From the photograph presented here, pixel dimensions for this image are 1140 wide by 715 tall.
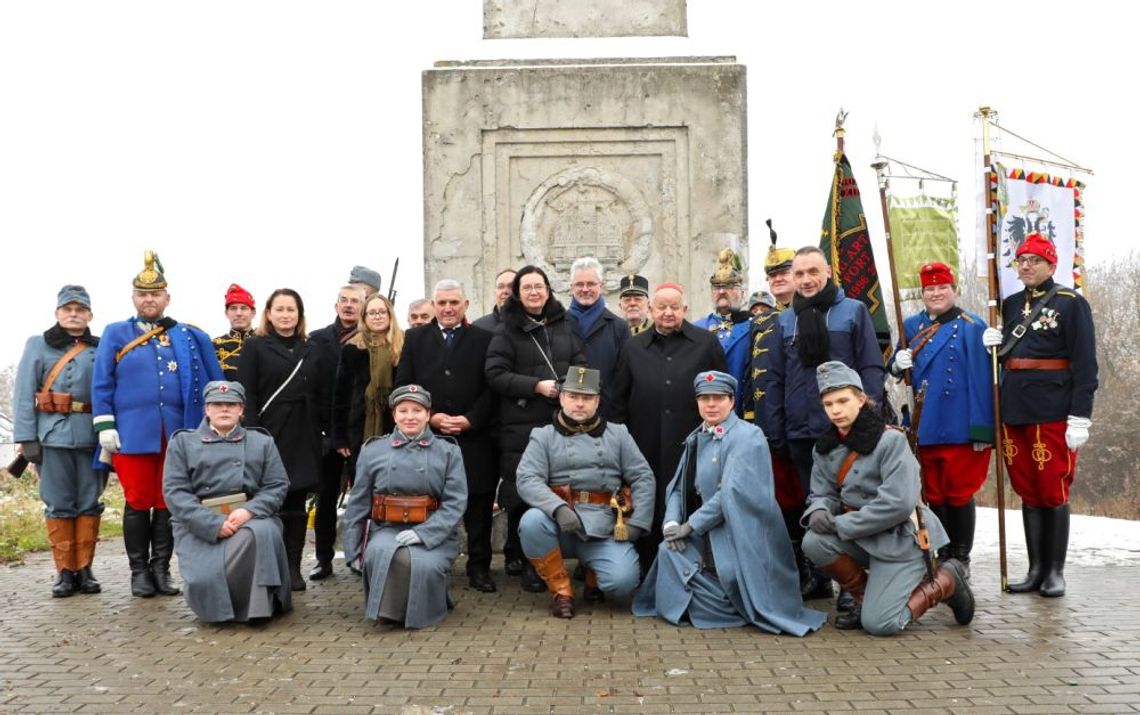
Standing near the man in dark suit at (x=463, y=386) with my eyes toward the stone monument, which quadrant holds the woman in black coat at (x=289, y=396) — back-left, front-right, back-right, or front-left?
back-left

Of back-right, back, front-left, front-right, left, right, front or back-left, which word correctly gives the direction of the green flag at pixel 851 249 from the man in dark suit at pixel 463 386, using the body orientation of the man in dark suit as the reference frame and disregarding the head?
left

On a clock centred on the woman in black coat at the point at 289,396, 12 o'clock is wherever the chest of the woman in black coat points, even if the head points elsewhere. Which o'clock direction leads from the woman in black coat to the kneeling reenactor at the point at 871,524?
The kneeling reenactor is roughly at 10 o'clock from the woman in black coat.

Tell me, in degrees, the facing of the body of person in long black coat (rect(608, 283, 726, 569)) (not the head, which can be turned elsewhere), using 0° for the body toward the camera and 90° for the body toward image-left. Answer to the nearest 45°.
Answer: approximately 0°

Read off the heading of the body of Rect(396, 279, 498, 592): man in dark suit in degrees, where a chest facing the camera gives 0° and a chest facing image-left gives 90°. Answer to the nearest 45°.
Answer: approximately 0°

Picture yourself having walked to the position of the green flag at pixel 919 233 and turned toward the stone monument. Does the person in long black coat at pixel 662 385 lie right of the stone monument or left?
left

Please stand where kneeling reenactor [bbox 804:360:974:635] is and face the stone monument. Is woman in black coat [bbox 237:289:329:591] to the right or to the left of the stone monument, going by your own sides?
left
